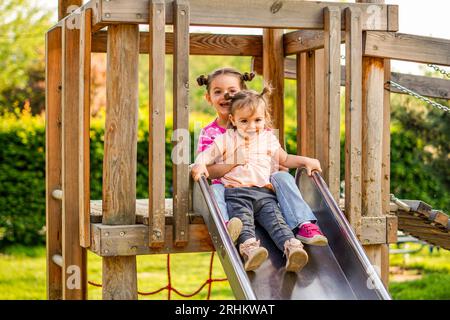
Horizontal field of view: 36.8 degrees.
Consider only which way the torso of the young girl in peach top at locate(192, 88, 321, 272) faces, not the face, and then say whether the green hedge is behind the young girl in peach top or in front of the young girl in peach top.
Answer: behind

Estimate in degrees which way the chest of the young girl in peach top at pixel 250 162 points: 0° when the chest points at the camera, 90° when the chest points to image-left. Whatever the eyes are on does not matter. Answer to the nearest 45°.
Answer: approximately 0°
